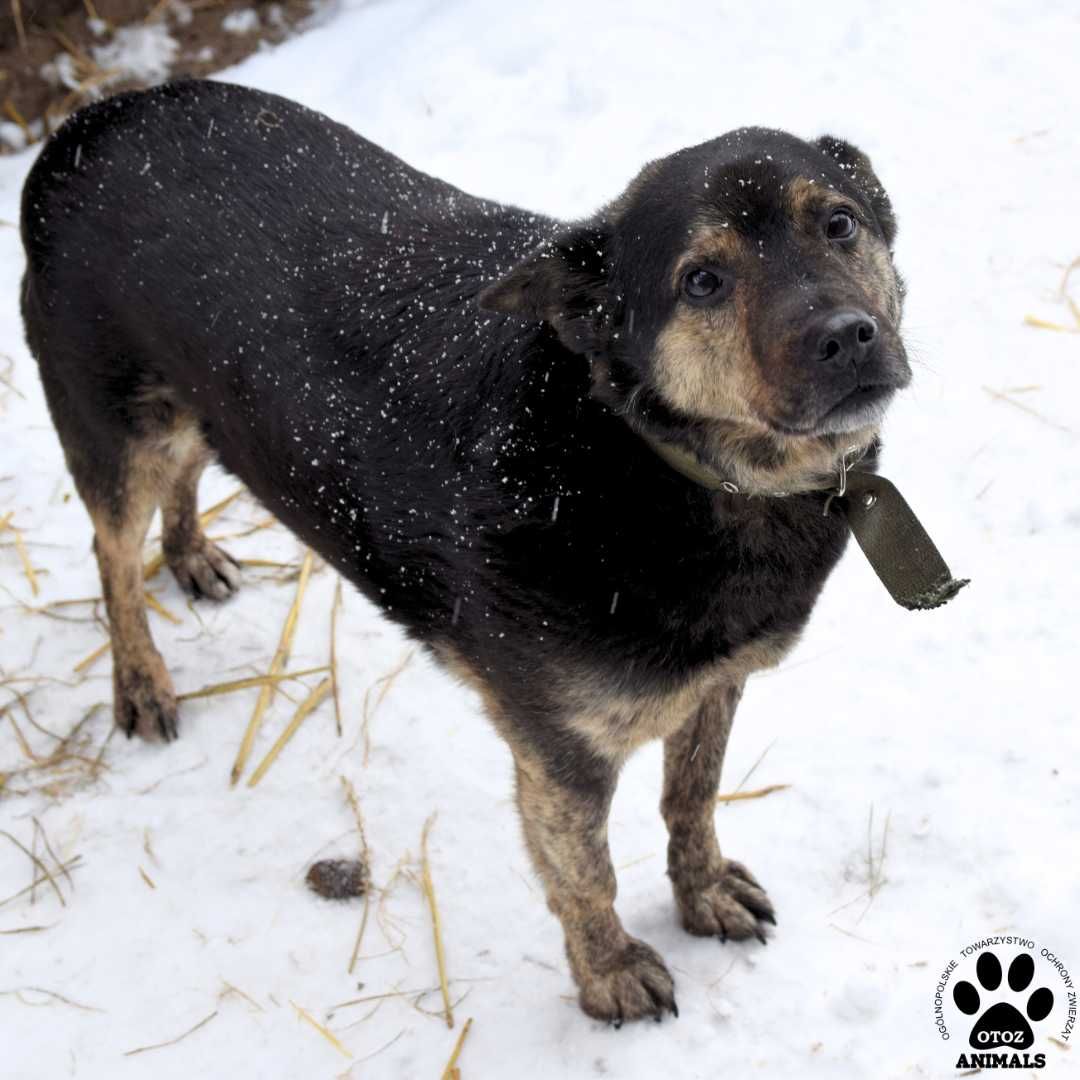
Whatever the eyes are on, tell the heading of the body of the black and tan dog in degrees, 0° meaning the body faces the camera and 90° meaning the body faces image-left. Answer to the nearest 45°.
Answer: approximately 315°
